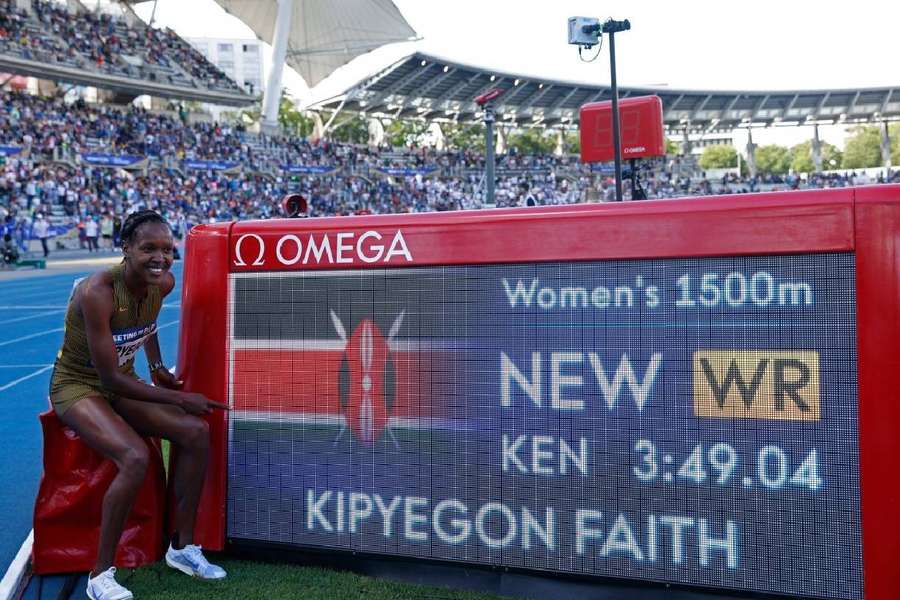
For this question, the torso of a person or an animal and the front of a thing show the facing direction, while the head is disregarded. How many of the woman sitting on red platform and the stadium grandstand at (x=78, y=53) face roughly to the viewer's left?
0

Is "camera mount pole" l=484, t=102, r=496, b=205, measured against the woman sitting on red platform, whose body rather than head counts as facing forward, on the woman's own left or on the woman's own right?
on the woman's own left

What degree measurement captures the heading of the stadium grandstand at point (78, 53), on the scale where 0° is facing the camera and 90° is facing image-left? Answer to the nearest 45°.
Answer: approximately 315°

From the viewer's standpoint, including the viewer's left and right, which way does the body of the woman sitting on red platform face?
facing the viewer and to the right of the viewer

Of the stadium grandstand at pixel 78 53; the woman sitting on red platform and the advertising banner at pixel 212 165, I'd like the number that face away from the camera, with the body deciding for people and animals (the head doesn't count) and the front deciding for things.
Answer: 0

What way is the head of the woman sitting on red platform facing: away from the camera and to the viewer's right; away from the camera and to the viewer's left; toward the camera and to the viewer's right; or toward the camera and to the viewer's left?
toward the camera and to the viewer's right

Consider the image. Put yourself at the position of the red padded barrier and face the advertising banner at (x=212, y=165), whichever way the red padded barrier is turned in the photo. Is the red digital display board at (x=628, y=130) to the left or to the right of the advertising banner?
right

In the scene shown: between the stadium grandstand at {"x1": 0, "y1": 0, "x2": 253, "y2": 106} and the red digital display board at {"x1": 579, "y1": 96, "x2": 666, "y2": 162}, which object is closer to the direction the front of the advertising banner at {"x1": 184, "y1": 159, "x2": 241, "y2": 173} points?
the red digital display board

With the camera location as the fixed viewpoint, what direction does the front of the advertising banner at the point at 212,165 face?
facing the viewer

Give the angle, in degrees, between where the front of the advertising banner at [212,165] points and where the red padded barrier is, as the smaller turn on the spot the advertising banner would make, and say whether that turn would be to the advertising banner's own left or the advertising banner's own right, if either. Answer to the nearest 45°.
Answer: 0° — it already faces it

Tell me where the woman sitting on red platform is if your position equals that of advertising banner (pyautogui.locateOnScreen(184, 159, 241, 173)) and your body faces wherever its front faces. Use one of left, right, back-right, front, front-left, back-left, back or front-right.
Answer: front

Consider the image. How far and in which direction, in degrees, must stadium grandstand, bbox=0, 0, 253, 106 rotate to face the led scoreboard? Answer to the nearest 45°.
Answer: approximately 45° to its right
